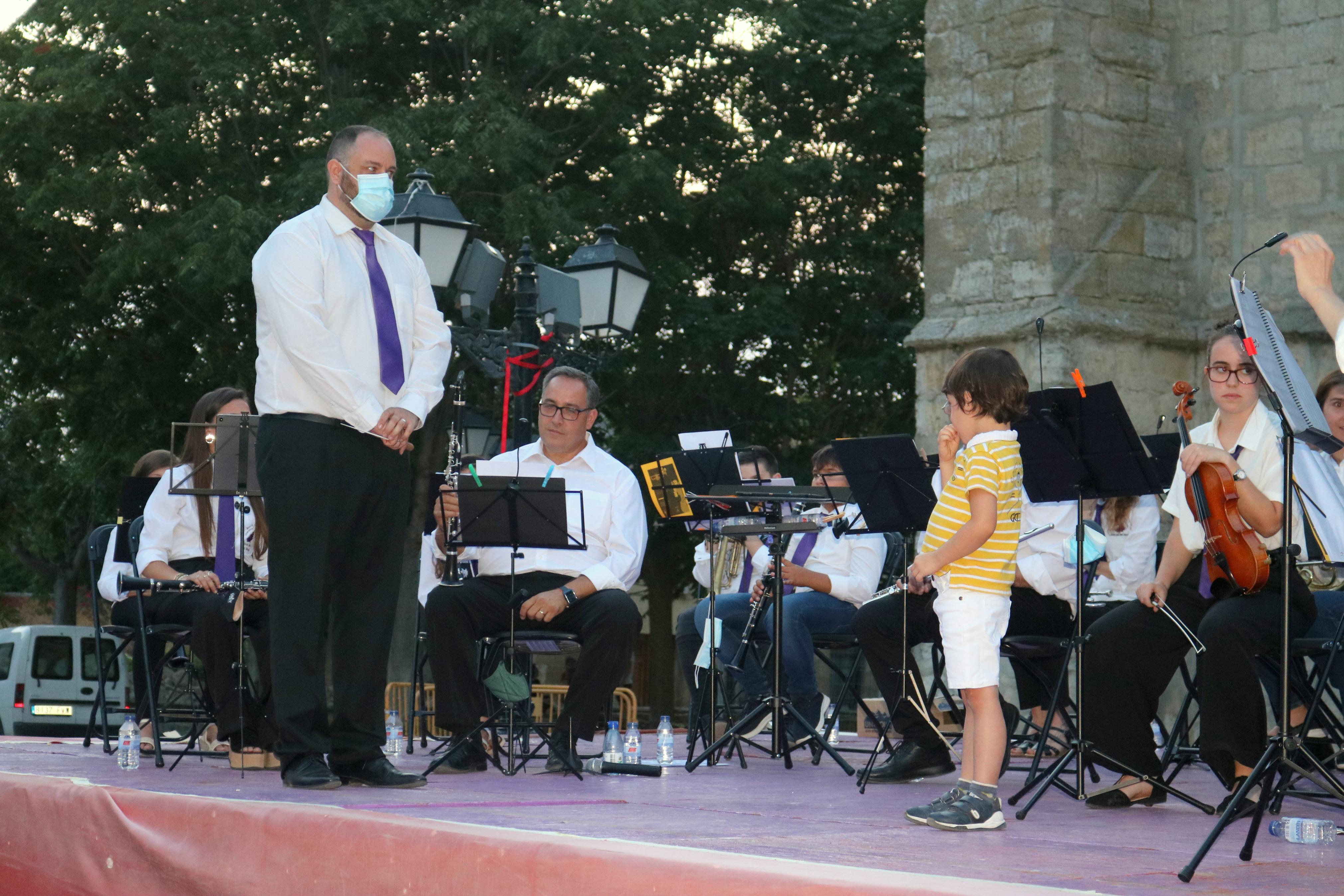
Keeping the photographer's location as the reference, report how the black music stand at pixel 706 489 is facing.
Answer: facing away from the viewer

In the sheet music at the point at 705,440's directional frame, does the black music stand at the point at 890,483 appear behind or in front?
behind

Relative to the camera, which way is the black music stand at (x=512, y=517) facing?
away from the camera

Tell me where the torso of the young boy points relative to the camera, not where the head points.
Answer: to the viewer's left

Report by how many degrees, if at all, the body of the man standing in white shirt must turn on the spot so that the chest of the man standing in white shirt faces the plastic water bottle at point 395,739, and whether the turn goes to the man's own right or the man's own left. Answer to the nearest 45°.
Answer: approximately 135° to the man's own left

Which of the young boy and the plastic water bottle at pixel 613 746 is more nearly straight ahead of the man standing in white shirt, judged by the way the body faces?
the young boy

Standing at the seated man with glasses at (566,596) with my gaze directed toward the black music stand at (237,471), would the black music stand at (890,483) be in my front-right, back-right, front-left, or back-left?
back-left

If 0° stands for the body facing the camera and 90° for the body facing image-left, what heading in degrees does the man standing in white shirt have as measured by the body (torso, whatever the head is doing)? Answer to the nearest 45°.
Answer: approximately 315°

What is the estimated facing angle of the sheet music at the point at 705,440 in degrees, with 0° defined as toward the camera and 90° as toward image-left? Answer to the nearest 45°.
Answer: approximately 180°

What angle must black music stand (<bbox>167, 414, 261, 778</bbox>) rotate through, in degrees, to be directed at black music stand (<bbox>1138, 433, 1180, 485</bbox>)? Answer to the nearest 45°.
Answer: approximately 90° to its right

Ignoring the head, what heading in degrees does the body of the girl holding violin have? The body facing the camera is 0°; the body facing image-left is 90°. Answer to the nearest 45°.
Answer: approximately 45°
